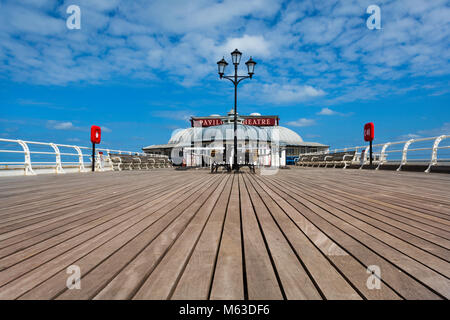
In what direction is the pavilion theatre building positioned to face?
toward the camera

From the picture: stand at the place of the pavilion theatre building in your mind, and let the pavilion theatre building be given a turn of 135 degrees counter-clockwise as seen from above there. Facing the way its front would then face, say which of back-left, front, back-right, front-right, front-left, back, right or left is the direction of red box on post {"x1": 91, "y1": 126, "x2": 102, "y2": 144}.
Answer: back-right

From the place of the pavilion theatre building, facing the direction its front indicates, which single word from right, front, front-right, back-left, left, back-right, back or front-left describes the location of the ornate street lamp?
front
